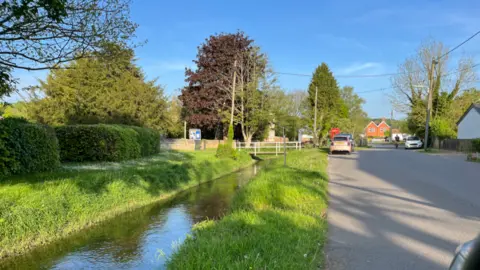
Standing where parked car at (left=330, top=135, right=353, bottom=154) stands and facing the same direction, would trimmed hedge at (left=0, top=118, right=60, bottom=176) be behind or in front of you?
behind

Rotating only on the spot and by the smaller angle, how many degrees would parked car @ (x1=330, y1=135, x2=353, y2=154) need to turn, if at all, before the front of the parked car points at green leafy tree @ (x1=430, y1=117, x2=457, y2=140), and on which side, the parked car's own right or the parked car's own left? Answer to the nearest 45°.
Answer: approximately 45° to the parked car's own right

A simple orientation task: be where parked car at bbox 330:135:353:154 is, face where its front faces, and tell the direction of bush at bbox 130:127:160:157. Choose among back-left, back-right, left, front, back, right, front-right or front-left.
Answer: back-left

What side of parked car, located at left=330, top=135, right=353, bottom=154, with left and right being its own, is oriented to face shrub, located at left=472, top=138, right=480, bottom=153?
right

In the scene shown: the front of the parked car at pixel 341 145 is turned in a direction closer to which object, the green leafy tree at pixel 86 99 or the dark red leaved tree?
the dark red leaved tree

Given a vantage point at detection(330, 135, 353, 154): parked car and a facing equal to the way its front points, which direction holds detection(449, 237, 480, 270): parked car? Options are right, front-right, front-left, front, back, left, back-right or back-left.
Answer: back

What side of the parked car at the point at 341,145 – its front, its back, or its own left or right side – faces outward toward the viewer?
back
